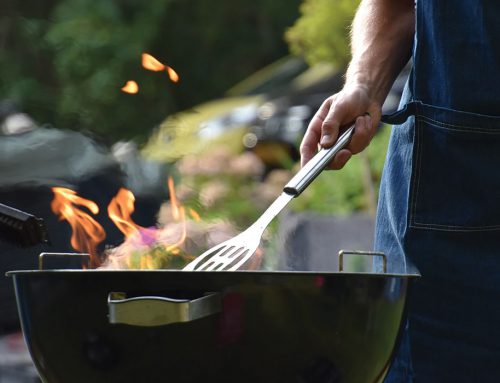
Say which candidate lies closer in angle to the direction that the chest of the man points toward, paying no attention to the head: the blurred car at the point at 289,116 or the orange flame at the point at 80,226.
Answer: the orange flame

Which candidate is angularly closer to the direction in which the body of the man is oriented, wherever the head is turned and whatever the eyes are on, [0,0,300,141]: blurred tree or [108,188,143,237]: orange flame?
the orange flame
